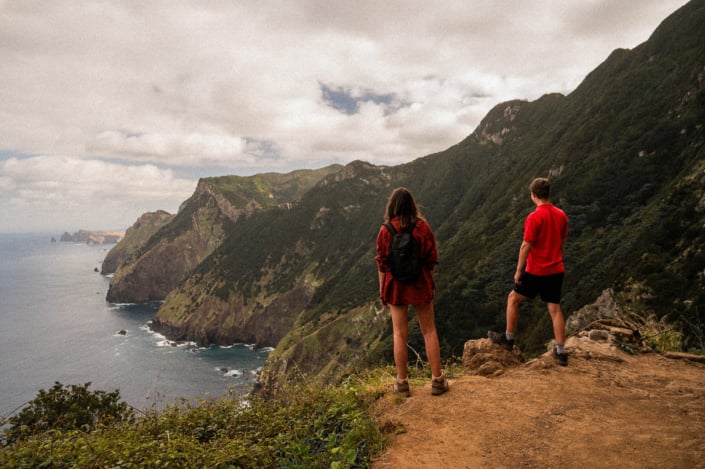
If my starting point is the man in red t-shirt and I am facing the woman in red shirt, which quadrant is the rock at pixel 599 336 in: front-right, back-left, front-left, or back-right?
back-right

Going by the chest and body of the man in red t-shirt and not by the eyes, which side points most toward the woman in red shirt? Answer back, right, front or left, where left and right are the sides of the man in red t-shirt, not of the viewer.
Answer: left

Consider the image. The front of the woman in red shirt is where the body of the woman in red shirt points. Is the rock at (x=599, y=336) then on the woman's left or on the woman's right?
on the woman's right

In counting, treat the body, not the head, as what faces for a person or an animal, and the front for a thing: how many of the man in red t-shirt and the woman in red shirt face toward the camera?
0

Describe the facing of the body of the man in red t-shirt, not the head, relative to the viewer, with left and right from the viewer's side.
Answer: facing away from the viewer and to the left of the viewer

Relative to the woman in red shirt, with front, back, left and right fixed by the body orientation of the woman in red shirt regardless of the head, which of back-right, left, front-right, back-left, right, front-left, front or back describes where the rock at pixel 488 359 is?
front-right

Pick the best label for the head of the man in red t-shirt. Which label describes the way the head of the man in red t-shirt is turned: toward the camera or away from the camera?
away from the camera

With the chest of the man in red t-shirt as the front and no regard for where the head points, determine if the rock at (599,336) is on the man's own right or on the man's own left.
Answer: on the man's own right

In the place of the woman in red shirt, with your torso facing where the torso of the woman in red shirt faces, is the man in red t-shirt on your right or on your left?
on your right

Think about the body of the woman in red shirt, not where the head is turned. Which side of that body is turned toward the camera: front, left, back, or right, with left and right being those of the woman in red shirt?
back
